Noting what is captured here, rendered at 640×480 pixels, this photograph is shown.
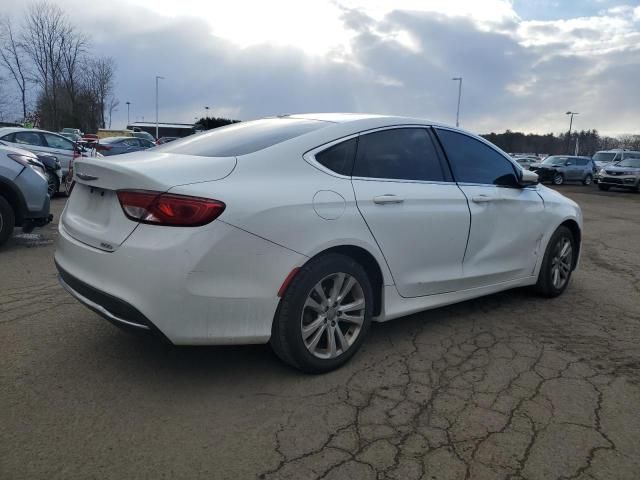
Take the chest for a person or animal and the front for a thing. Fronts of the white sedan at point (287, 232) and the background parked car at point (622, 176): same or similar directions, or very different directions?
very different directions

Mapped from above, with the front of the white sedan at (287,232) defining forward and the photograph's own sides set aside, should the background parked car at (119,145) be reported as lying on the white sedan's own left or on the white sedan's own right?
on the white sedan's own left

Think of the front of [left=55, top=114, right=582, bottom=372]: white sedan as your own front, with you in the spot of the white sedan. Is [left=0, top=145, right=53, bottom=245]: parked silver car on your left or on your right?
on your left

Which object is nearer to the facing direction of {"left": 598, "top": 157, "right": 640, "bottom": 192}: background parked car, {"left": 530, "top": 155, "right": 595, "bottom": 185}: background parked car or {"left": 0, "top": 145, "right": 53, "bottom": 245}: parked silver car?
the parked silver car

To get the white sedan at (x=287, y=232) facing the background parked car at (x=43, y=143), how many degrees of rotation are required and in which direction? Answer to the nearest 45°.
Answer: approximately 90° to its left

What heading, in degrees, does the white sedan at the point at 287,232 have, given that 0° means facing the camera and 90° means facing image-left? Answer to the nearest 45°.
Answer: approximately 225°

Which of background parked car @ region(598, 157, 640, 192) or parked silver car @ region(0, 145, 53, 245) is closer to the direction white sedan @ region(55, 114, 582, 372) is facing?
the background parked car

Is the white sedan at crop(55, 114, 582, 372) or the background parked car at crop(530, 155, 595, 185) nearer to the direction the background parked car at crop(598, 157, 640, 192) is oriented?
the white sedan

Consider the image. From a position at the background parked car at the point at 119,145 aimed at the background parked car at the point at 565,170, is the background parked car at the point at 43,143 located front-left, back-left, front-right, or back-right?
back-right
